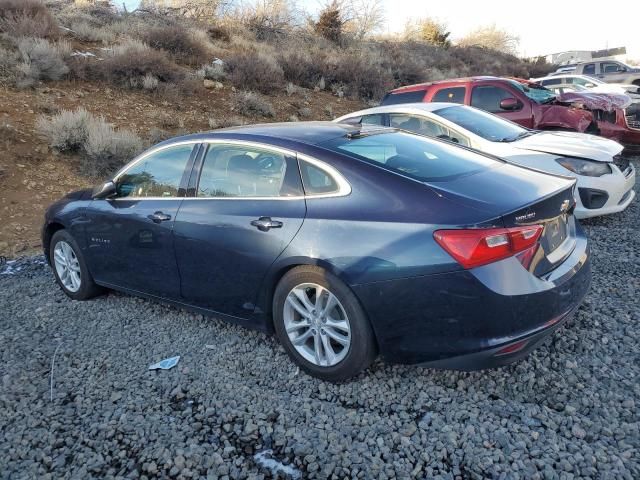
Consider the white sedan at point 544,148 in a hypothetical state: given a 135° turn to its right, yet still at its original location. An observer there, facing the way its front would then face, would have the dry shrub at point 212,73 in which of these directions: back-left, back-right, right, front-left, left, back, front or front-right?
front-right

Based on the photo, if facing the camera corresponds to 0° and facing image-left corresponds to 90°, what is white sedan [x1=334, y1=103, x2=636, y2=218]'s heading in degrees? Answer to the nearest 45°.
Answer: approximately 315°

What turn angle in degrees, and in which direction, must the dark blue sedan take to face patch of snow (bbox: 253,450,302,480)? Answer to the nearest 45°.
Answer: approximately 90° to its left

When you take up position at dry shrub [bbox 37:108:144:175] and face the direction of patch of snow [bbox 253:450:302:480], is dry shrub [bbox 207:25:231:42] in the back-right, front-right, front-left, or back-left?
back-left

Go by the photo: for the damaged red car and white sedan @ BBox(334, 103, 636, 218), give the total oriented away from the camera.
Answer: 0

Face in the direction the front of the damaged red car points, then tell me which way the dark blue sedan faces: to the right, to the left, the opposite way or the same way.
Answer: the opposite way

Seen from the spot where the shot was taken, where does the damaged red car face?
facing the viewer and to the right of the viewer

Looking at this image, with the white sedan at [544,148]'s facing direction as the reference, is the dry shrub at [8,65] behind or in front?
behind

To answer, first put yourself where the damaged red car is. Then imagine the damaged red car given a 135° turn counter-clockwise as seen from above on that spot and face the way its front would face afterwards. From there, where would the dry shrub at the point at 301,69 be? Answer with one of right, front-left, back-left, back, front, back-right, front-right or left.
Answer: front-left

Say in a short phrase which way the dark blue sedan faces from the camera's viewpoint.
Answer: facing away from the viewer and to the left of the viewer

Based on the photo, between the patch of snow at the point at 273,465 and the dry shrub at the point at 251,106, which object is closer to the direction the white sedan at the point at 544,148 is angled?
the patch of snow

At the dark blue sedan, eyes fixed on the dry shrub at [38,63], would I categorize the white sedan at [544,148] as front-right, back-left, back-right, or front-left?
front-right

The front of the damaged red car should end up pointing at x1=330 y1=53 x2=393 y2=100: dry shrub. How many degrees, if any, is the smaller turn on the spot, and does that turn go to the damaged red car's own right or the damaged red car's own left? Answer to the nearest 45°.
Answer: approximately 180°

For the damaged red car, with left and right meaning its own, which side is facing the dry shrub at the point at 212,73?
back
